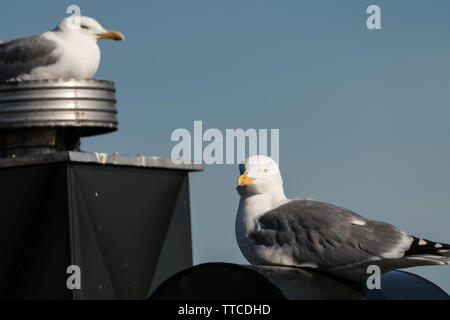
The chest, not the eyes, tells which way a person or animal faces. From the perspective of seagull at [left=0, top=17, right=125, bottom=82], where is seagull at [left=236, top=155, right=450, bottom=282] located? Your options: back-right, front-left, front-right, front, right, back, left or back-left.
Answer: front-right

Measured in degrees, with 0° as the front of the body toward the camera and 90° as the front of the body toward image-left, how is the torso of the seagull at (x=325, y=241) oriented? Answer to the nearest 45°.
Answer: approximately 90°

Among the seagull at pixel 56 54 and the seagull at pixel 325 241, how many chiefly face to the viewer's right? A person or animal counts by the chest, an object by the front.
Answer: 1

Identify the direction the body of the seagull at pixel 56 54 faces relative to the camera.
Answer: to the viewer's right

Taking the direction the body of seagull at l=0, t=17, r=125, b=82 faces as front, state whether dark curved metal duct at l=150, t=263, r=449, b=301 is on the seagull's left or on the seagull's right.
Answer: on the seagull's right

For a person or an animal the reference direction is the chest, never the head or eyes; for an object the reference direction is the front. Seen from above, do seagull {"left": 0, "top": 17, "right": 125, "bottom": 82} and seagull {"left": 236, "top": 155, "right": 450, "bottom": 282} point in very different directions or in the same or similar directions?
very different directions

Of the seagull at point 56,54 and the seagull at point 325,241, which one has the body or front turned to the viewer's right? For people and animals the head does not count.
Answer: the seagull at point 56,54

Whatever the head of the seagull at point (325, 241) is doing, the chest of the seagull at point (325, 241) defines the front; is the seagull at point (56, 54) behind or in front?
in front
